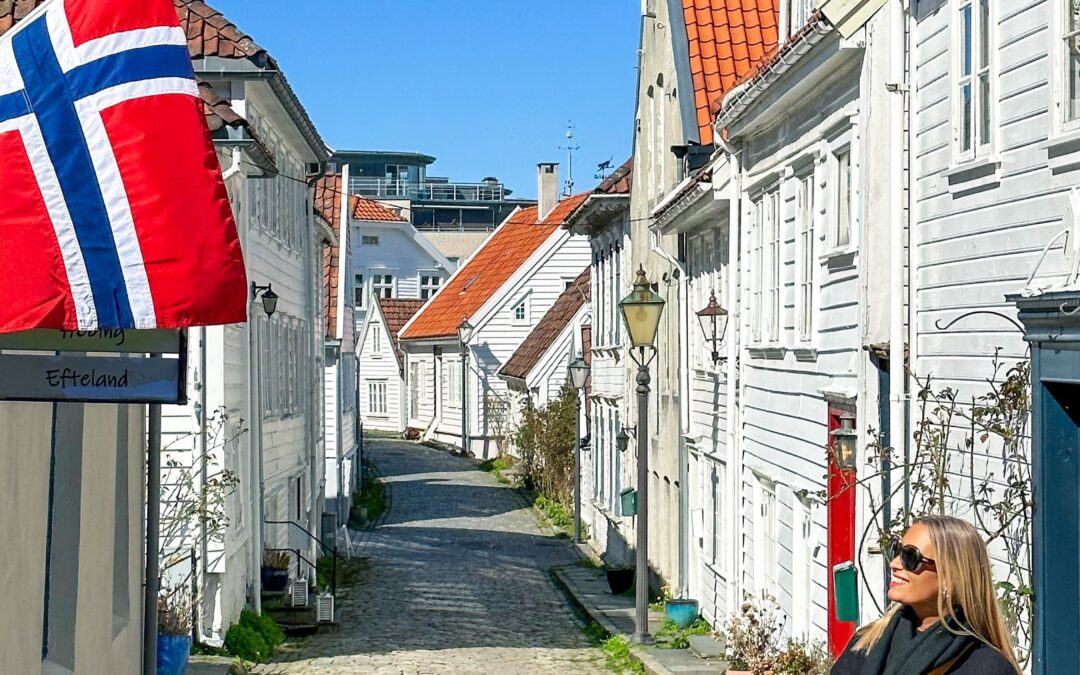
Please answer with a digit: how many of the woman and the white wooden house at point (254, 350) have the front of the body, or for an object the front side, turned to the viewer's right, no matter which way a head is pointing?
1

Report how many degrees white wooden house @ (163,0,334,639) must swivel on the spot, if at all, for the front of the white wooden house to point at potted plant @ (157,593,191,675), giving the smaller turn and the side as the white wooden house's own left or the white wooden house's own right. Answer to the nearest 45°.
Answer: approximately 90° to the white wooden house's own right

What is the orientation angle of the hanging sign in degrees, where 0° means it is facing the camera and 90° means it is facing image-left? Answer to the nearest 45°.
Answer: approximately 0°

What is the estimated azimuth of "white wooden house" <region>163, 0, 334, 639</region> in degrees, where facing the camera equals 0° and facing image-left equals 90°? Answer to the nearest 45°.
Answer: approximately 270°

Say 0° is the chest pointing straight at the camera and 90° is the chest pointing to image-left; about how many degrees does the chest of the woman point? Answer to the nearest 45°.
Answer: approximately 45°

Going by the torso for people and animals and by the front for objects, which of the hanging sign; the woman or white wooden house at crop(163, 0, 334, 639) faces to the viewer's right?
the white wooden house

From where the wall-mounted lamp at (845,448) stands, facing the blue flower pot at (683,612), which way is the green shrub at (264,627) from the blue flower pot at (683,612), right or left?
left

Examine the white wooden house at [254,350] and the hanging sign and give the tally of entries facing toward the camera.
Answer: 1

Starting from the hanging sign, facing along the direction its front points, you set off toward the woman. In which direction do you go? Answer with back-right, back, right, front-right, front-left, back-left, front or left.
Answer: front-left

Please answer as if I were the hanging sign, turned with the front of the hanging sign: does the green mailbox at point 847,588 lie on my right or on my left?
on my left

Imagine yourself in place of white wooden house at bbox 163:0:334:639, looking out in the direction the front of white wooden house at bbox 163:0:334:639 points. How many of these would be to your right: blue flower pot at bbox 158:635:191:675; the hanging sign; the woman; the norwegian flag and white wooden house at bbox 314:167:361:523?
4

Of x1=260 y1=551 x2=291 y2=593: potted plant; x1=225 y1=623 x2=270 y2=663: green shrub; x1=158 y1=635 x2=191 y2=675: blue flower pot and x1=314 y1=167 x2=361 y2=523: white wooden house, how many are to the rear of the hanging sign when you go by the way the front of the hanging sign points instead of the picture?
4
